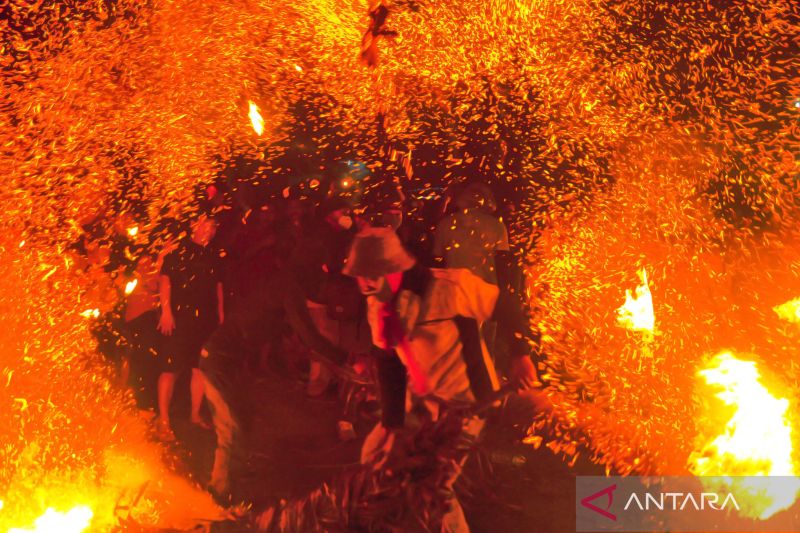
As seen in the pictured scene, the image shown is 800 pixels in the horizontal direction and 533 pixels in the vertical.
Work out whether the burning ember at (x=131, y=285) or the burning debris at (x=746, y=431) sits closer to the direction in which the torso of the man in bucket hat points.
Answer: the burning ember

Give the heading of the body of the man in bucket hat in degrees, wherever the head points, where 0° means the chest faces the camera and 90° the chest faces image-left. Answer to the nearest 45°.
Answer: approximately 45°
